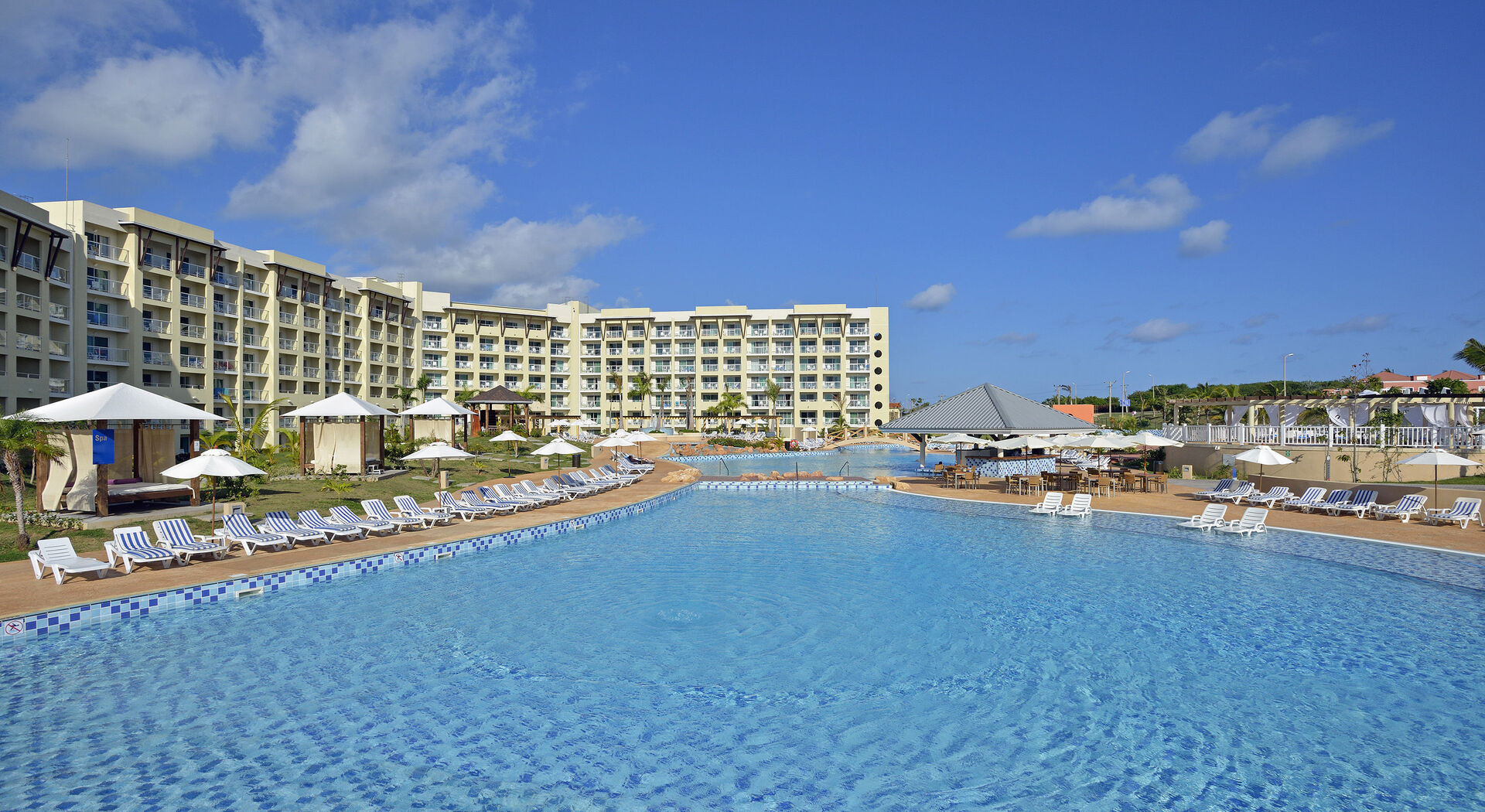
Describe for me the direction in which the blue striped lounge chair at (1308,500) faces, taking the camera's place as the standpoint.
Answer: facing the viewer and to the left of the viewer

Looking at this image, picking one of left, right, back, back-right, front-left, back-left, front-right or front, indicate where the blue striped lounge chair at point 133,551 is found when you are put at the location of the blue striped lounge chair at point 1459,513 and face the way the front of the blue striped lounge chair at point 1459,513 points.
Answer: front

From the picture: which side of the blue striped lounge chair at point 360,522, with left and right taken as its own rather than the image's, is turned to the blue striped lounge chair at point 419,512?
left

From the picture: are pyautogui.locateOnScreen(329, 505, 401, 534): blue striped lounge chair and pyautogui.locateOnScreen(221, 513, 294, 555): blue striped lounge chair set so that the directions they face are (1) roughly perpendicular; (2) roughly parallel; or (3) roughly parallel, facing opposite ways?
roughly parallel

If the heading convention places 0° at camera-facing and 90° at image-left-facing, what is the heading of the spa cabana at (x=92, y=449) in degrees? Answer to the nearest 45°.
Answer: approximately 315°

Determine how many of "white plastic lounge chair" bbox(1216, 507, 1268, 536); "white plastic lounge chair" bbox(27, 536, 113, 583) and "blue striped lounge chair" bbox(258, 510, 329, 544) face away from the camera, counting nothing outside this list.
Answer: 0

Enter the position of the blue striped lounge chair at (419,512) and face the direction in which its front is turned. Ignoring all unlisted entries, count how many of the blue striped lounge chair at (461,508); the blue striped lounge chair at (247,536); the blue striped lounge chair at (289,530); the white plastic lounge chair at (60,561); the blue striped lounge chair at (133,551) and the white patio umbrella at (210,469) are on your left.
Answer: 1

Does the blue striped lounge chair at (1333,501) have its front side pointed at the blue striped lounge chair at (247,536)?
yes

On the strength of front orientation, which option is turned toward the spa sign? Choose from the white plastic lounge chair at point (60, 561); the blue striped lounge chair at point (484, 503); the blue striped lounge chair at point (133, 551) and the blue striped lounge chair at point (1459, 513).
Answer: the blue striped lounge chair at point (1459, 513)

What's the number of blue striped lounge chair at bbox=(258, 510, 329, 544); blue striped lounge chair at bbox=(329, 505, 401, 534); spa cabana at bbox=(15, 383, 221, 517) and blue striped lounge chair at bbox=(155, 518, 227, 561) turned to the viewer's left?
0

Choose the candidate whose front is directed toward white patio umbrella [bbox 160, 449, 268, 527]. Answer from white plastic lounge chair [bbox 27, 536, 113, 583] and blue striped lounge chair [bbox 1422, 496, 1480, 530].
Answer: blue striped lounge chair [bbox 1422, 496, 1480, 530]

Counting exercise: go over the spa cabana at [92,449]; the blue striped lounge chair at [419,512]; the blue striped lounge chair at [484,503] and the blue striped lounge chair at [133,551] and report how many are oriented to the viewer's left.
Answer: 0

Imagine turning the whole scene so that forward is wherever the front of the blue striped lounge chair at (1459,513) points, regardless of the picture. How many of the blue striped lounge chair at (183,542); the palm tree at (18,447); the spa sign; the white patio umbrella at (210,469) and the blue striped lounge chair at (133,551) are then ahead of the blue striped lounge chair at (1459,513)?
5

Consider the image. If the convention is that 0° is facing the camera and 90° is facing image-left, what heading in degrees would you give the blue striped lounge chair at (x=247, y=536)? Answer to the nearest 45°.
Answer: approximately 315°
